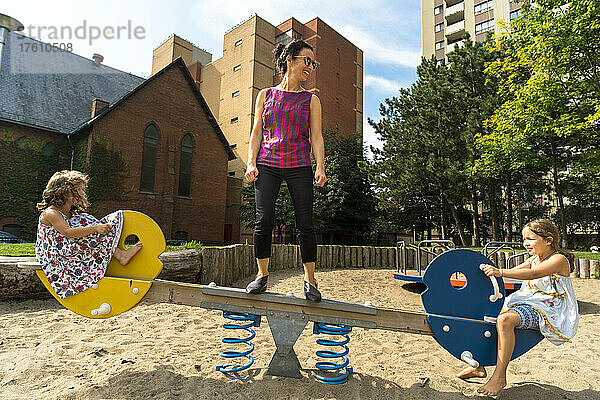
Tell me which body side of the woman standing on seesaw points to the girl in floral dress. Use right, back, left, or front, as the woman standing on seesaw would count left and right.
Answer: right

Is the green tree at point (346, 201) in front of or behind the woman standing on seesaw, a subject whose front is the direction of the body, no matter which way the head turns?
behind

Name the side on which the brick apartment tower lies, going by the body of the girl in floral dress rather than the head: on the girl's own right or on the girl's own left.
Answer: on the girl's own left

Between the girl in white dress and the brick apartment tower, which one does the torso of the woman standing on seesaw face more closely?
the girl in white dress

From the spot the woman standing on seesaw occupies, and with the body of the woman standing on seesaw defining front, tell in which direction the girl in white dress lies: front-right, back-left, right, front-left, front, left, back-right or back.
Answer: left

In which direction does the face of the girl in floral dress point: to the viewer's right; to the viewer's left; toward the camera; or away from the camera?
to the viewer's right

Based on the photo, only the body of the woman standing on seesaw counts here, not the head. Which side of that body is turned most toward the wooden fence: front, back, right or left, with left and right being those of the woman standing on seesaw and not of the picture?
back

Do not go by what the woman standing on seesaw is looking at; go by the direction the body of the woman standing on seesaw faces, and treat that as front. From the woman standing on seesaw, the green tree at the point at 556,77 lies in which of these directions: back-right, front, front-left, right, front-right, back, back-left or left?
back-left

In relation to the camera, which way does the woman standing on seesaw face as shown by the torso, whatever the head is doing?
toward the camera

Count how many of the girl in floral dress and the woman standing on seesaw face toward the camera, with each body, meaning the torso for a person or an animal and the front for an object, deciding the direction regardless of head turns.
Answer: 1

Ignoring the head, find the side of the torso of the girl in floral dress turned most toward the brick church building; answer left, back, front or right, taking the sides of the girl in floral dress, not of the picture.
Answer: left

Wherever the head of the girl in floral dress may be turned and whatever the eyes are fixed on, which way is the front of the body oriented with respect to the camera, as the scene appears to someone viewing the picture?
to the viewer's right

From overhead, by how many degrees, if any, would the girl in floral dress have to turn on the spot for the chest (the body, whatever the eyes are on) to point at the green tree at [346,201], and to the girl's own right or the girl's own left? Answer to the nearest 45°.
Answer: approximately 45° to the girl's own left

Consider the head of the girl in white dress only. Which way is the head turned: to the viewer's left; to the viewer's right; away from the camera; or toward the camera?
to the viewer's left
